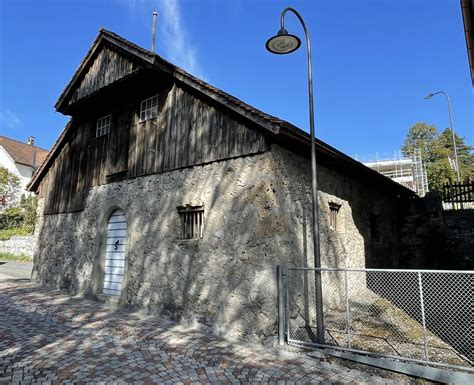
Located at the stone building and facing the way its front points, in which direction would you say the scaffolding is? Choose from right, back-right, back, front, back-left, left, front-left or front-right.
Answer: back

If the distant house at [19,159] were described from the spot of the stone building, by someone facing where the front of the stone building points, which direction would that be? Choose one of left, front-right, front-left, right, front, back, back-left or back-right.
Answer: right

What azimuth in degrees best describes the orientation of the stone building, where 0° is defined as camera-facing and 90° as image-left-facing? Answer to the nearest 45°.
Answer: approximately 45°

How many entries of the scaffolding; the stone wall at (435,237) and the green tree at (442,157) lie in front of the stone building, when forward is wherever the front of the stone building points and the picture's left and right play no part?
0

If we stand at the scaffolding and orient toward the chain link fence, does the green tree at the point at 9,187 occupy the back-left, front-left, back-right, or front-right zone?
front-right

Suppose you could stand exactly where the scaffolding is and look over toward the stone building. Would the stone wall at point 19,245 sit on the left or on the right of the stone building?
right

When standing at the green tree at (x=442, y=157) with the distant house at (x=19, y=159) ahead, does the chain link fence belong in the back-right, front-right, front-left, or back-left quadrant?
front-left

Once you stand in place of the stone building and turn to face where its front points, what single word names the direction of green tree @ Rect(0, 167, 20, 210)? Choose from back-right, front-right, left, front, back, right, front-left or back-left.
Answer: right

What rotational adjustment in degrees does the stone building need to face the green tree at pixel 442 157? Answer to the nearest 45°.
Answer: approximately 180°

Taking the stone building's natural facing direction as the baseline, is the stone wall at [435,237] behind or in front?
behind

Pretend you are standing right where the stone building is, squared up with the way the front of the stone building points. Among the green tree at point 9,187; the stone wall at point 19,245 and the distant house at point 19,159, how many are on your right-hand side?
3
